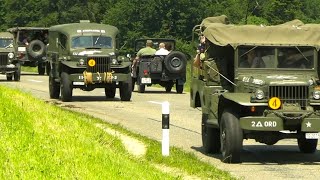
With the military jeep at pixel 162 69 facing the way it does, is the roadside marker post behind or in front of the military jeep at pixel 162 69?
behind

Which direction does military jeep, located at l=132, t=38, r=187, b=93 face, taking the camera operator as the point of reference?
facing away from the viewer

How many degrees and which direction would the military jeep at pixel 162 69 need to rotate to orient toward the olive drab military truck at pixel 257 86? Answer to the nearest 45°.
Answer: approximately 180°

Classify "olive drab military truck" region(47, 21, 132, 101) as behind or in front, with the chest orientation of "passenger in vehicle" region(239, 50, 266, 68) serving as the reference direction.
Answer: behind

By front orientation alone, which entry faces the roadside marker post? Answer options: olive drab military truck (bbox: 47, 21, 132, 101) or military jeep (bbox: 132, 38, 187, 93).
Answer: the olive drab military truck

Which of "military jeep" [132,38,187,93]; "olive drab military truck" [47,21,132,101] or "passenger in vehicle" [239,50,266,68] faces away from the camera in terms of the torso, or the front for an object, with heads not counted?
the military jeep

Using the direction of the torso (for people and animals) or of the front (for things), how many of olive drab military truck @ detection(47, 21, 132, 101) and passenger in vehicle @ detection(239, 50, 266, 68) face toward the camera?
2

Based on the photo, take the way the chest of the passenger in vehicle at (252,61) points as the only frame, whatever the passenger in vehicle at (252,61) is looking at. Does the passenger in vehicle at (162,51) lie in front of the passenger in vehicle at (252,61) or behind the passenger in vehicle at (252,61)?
behind

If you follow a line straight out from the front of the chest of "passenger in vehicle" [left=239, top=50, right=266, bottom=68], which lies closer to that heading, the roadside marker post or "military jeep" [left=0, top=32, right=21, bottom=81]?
the roadside marker post

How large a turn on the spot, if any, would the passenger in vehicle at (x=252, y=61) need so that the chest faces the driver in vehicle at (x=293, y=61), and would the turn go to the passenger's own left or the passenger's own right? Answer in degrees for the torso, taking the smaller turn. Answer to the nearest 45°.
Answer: approximately 90° to the passenger's own left

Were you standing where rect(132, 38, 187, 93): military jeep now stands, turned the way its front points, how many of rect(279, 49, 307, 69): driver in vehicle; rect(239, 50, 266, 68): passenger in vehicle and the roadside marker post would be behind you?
3

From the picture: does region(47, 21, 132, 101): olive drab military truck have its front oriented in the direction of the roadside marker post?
yes
